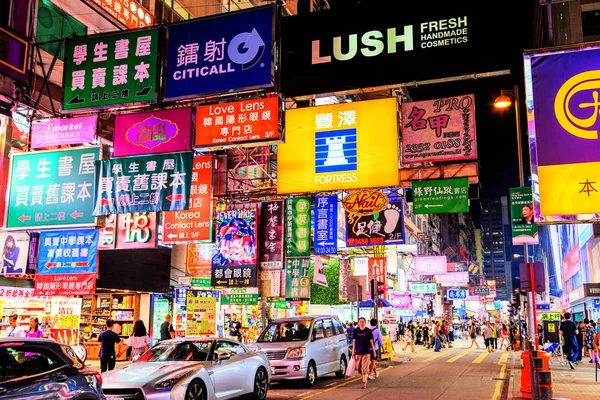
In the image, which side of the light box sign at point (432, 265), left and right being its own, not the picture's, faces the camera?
front

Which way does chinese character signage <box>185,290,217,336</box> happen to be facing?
toward the camera

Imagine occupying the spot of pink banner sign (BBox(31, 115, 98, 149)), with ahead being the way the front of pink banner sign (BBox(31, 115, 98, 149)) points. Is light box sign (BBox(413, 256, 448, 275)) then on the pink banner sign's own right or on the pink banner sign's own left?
on the pink banner sign's own left

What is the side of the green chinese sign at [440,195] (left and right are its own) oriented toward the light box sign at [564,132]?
front

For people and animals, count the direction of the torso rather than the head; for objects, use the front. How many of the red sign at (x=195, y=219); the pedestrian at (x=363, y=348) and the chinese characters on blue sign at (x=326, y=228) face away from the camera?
0

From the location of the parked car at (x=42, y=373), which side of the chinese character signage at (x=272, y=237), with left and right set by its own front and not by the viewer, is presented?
front

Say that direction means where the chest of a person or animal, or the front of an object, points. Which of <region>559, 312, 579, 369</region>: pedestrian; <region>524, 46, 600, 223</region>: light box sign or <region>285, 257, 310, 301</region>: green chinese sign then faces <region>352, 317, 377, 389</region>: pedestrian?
the green chinese sign

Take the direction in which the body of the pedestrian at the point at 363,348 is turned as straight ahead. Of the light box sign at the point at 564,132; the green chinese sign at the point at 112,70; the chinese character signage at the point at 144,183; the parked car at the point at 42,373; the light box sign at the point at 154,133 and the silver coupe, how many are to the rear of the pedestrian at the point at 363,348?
0

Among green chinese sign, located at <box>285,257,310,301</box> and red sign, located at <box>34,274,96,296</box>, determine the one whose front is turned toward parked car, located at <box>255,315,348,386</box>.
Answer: the green chinese sign

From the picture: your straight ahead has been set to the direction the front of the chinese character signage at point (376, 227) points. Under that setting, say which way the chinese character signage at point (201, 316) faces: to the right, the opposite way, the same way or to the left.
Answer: the same way

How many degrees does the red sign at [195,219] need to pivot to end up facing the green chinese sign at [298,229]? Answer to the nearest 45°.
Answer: approximately 135° to its left

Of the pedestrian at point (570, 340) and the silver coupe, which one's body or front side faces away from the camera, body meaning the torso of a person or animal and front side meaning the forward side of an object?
the pedestrian

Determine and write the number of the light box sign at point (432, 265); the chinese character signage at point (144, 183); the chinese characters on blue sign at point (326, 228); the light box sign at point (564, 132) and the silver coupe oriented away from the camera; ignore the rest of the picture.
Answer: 0

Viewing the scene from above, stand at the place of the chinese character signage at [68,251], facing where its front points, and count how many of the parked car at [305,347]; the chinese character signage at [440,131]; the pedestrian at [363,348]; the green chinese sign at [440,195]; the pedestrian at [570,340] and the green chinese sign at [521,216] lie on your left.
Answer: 6

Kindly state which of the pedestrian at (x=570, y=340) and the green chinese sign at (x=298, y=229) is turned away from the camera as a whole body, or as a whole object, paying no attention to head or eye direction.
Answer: the pedestrian

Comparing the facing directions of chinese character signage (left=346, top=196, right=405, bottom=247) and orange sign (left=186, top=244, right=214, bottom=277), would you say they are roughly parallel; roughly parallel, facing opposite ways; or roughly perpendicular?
roughly parallel

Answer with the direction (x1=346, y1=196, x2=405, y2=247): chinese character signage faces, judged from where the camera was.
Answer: facing the viewer

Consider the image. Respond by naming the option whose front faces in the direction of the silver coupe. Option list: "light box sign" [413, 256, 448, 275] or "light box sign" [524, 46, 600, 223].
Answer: "light box sign" [413, 256, 448, 275]
